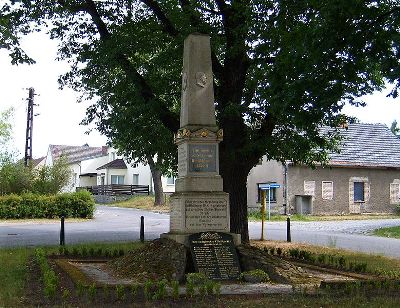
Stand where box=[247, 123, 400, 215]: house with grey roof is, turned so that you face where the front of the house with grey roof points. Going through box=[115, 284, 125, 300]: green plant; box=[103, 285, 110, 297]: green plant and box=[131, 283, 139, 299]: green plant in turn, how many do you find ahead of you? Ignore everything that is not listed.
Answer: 3

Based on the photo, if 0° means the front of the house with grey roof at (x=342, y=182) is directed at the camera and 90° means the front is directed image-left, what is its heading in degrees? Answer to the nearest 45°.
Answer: approximately 0°

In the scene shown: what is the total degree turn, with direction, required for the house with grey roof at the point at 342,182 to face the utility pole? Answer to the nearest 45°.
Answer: approximately 90° to its right

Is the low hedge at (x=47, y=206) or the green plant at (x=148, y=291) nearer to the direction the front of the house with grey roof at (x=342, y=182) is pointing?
the green plant

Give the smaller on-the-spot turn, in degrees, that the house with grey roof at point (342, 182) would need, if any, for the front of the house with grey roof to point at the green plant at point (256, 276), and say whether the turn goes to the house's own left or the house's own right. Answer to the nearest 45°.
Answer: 0° — it already faces it

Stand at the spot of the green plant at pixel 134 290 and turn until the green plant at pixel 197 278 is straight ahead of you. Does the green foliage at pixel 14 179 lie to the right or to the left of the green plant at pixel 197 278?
left

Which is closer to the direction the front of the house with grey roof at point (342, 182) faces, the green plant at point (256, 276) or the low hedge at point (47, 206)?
the green plant

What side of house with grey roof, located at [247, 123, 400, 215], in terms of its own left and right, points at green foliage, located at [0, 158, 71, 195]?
right

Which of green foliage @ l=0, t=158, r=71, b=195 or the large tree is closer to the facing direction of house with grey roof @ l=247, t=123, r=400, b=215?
the large tree
